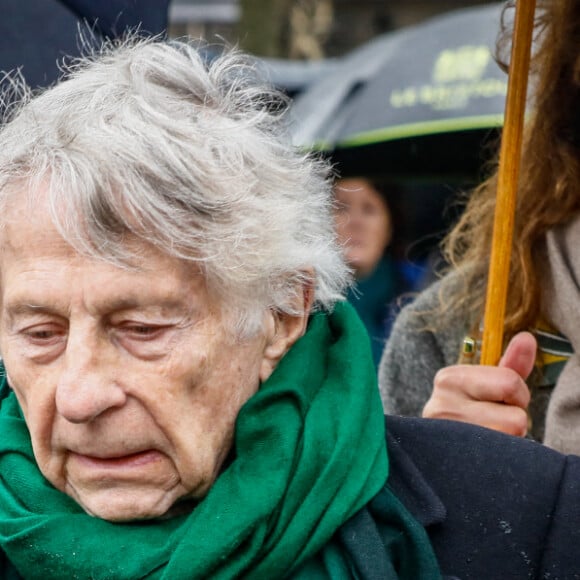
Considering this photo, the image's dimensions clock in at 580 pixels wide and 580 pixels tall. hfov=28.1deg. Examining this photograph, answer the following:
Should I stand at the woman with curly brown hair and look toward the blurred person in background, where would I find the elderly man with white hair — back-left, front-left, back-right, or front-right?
back-left

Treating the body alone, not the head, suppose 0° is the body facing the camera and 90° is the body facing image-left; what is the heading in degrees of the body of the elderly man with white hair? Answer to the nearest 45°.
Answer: approximately 45°

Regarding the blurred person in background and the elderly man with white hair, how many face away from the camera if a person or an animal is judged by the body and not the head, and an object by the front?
0

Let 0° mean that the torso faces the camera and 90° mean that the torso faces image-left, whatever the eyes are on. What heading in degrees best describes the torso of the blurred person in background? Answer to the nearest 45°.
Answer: approximately 45°

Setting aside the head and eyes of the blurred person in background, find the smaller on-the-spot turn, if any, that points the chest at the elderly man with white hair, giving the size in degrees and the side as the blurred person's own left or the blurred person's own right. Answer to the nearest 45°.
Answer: approximately 45° to the blurred person's own left

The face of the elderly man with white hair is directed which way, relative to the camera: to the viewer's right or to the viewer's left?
to the viewer's left

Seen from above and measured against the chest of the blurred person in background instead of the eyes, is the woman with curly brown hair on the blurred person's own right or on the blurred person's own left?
on the blurred person's own left

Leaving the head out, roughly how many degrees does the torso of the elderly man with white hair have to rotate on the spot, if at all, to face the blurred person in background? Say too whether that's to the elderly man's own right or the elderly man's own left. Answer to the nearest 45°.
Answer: approximately 135° to the elderly man's own right
